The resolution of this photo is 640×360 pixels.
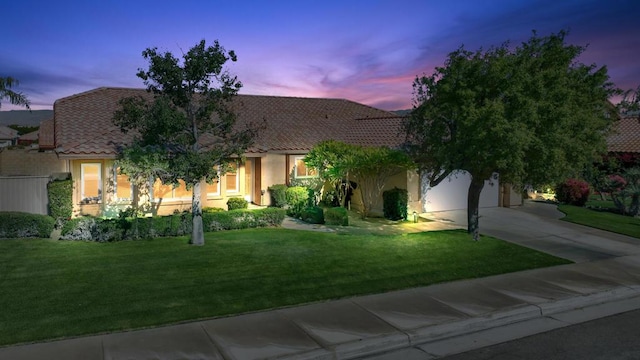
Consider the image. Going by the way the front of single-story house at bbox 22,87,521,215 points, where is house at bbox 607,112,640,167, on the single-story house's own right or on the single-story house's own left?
on the single-story house's own left

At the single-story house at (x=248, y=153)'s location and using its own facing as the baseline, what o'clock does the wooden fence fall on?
The wooden fence is roughly at 2 o'clock from the single-story house.

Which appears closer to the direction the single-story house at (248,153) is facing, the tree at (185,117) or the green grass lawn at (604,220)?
the tree

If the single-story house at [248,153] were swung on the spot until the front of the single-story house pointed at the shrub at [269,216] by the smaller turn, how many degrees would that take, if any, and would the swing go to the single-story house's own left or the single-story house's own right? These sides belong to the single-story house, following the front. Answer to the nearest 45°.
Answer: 0° — it already faces it

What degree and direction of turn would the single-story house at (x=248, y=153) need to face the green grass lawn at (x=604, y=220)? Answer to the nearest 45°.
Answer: approximately 90° to its left

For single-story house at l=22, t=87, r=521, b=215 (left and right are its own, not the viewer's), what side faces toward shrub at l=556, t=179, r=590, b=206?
left

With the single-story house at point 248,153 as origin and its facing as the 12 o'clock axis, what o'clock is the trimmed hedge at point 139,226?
The trimmed hedge is roughly at 1 o'clock from the single-story house.

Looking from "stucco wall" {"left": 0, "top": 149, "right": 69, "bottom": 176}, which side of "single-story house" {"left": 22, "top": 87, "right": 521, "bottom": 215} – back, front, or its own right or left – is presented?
right

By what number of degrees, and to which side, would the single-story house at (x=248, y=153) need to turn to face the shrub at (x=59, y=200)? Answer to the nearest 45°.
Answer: approximately 45° to its right

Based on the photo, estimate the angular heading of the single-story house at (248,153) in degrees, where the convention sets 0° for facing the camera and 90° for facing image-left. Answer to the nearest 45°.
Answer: approximately 0°

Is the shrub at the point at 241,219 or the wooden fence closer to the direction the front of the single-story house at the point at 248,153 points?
the shrub

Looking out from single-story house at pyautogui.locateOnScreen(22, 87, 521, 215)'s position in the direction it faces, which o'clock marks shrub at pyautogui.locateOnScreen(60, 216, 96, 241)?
The shrub is roughly at 1 o'clock from the single-story house.

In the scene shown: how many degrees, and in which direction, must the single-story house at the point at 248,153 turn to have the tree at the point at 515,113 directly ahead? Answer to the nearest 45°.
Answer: approximately 45° to its left

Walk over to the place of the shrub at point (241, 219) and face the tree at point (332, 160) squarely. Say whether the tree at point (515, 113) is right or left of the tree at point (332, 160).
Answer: right
